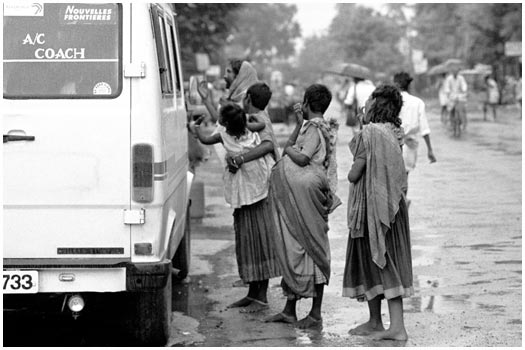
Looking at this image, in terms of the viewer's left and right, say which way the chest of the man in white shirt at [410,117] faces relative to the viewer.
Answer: facing away from the viewer

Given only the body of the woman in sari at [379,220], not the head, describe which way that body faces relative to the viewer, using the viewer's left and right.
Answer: facing away from the viewer and to the left of the viewer

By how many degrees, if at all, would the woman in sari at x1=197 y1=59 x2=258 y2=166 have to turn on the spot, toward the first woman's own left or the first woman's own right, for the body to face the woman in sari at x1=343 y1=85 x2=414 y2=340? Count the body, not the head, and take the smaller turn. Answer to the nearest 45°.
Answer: approximately 135° to the first woman's own left

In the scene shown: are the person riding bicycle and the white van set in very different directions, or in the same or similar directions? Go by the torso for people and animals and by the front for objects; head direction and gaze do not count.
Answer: very different directions

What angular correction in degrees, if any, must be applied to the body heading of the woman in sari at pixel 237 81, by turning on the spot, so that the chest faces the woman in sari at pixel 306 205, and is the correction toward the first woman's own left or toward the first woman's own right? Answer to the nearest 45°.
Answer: approximately 90° to the first woman's own left

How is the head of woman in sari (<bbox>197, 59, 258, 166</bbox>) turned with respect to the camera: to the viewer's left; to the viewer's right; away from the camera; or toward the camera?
to the viewer's left

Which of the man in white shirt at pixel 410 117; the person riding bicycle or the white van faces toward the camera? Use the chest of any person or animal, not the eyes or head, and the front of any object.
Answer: the person riding bicycle

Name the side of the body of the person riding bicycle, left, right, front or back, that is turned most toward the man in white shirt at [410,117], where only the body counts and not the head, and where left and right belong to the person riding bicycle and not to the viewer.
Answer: front

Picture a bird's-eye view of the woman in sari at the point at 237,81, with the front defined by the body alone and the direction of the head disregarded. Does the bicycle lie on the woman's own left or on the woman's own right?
on the woman's own right

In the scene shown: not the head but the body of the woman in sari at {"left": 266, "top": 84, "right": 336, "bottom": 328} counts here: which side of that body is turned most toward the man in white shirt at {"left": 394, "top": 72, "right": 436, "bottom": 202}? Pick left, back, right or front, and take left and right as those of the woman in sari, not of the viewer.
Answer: right

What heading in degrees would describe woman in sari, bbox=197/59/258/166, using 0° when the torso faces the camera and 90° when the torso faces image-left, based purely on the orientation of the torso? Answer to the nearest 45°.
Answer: approximately 90°

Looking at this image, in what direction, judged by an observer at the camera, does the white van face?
facing away from the viewer

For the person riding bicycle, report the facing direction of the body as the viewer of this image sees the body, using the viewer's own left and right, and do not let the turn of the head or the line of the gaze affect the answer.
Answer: facing the viewer
